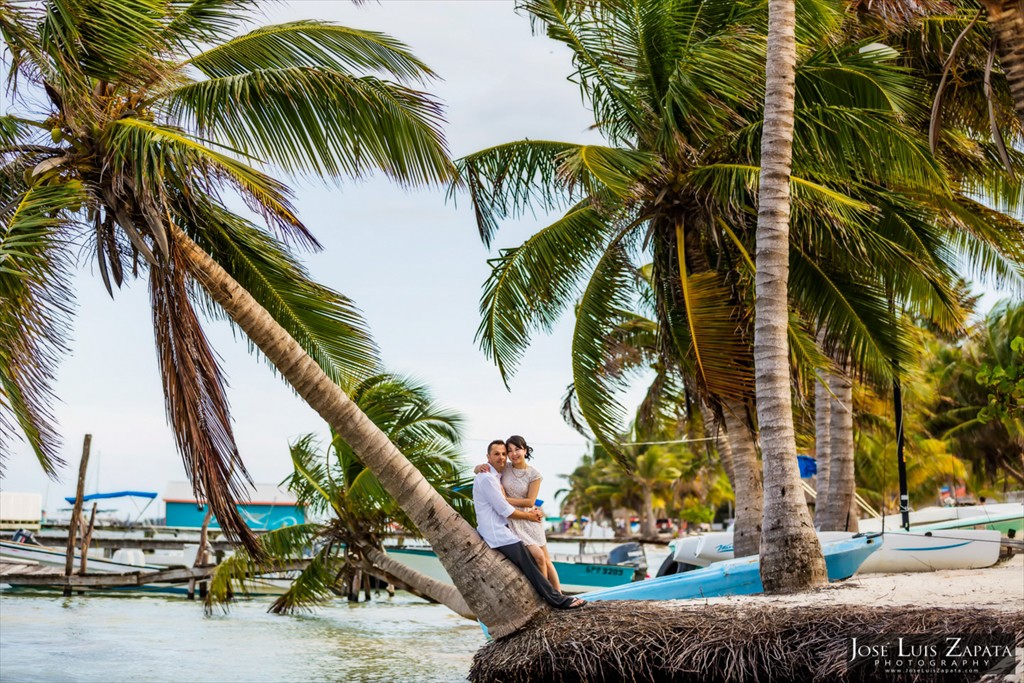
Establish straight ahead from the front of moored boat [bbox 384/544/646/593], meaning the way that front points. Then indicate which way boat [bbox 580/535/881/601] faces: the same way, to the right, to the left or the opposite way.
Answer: the opposite way

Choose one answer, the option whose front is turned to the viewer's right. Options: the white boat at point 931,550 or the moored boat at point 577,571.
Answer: the white boat

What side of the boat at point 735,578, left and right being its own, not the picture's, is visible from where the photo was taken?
right

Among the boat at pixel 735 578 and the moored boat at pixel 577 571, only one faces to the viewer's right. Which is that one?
the boat

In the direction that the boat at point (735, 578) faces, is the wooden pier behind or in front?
behind

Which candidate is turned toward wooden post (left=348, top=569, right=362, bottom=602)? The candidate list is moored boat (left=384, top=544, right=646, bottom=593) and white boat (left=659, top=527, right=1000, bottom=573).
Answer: the moored boat

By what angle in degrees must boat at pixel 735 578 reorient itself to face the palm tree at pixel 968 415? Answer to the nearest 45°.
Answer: approximately 90° to its left

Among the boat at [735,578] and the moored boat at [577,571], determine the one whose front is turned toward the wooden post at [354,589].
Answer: the moored boat

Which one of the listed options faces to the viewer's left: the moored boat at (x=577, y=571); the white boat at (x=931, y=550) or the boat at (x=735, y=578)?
the moored boat

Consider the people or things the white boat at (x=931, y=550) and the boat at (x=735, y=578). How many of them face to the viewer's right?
2

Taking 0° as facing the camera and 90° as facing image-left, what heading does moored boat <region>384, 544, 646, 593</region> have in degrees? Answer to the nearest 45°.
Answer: approximately 90°

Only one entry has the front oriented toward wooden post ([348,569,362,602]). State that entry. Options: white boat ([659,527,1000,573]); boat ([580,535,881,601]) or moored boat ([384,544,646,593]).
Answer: the moored boat
